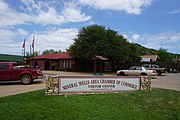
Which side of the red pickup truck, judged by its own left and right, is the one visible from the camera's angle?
left

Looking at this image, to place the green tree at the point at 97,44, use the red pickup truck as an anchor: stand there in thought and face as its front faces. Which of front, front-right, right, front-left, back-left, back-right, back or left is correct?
back-right

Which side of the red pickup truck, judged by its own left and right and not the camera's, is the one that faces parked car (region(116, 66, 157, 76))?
back

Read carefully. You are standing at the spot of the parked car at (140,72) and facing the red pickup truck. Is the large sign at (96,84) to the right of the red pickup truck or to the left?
left
